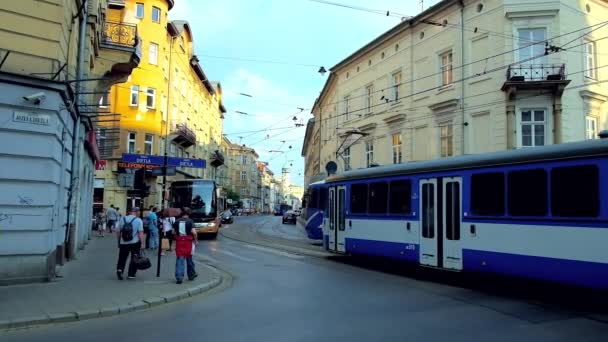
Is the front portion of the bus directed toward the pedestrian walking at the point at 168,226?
yes

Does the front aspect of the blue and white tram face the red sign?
no

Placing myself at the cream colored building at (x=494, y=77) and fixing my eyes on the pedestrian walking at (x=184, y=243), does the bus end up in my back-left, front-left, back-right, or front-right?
front-right

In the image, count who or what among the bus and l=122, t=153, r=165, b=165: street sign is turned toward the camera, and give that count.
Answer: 2

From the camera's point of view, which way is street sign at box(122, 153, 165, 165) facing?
toward the camera

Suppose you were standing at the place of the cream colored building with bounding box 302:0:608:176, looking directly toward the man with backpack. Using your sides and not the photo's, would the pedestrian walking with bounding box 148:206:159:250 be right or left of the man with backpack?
right

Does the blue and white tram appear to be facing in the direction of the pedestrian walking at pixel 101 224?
no

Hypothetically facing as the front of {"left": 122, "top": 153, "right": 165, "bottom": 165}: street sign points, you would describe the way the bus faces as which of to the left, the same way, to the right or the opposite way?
the same way
